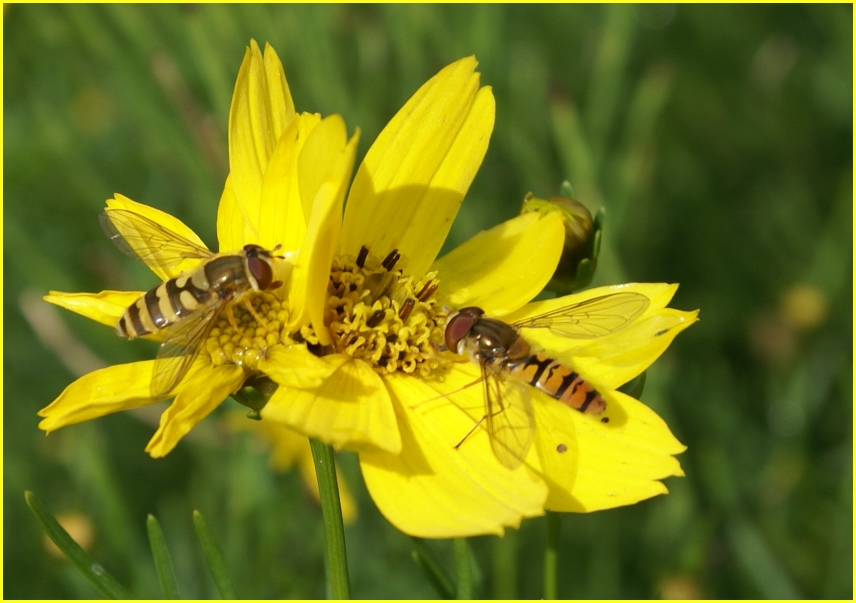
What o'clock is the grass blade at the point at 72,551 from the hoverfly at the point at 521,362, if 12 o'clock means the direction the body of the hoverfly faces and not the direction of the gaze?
The grass blade is roughly at 10 o'clock from the hoverfly.

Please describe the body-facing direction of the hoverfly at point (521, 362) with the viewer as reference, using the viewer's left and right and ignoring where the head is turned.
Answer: facing away from the viewer and to the left of the viewer
